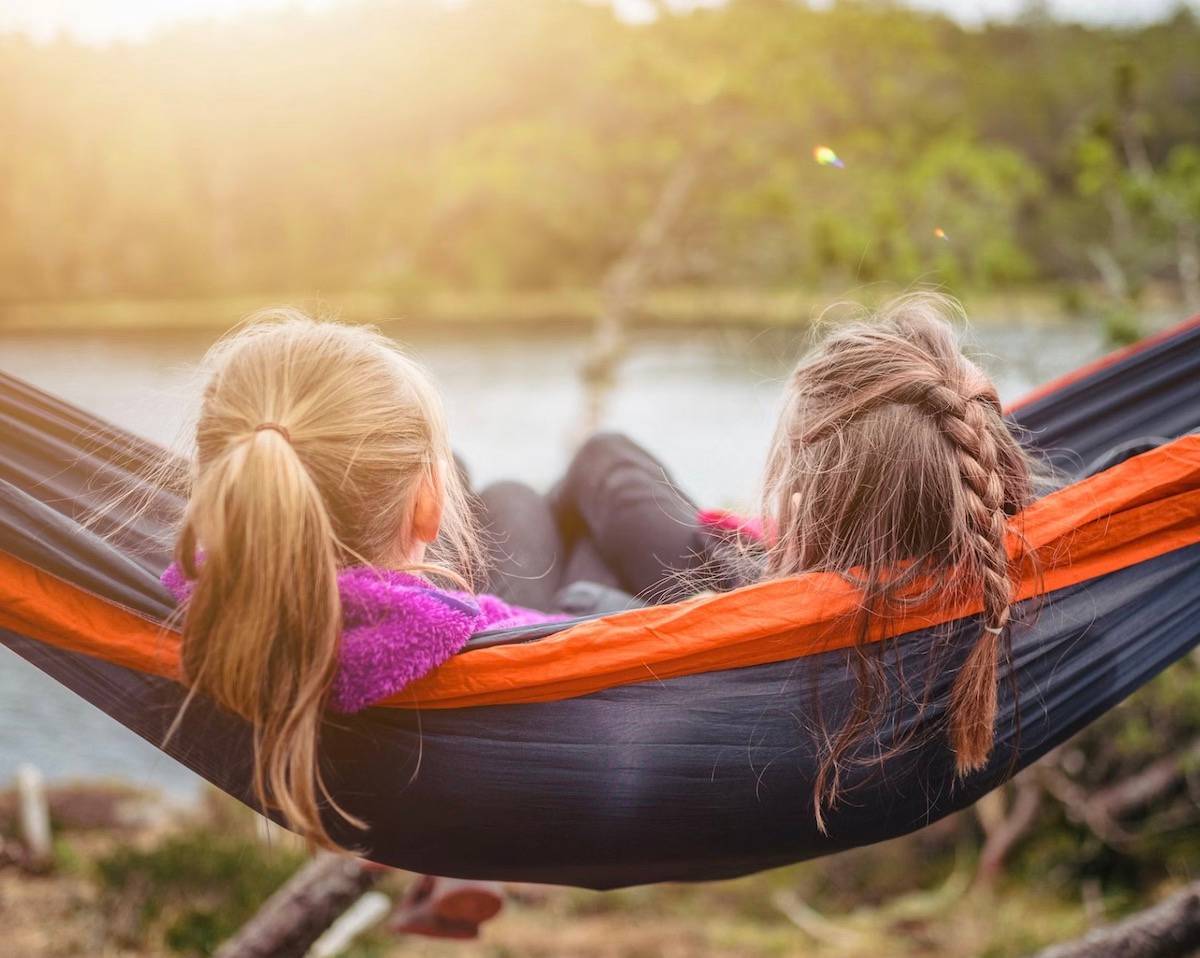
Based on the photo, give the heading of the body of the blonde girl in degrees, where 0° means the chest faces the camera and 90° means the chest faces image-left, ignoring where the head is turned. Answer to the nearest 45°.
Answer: approximately 225°

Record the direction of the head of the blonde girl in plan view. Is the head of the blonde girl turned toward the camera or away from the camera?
away from the camera

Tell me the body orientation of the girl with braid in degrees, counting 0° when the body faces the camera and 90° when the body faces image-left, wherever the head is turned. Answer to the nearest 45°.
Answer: approximately 135°

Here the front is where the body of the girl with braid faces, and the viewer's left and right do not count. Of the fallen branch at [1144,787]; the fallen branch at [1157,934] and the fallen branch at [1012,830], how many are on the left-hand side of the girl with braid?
0

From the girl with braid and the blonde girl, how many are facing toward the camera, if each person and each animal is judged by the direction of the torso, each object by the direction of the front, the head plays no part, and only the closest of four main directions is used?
0
